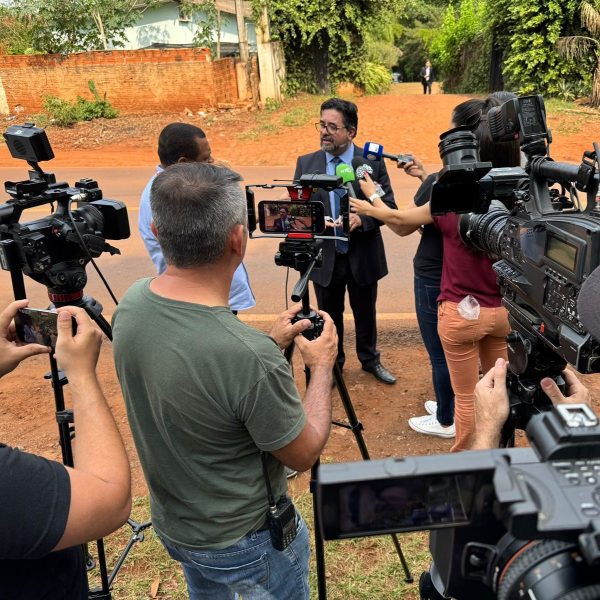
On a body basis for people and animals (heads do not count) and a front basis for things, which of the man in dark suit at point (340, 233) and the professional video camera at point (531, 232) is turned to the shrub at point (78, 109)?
the professional video camera

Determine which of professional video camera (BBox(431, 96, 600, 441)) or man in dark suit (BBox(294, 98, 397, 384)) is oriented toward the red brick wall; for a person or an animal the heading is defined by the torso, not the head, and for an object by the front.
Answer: the professional video camera

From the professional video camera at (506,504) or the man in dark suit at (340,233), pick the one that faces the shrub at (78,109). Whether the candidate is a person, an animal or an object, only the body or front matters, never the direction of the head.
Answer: the professional video camera

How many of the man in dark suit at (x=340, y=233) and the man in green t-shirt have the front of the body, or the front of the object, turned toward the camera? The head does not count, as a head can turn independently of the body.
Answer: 1

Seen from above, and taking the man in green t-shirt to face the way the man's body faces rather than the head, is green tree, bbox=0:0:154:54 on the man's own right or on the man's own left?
on the man's own left

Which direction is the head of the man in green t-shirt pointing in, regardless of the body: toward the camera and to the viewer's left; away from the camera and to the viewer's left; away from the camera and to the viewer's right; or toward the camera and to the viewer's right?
away from the camera and to the viewer's right

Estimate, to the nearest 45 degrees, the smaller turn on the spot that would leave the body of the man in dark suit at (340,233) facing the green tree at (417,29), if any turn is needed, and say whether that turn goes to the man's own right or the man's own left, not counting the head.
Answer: approximately 180°

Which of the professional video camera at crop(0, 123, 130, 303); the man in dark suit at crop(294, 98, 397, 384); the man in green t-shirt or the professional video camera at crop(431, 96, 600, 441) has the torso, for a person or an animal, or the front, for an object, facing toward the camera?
the man in dark suit

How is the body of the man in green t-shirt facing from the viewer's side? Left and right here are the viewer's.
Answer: facing away from the viewer and to the right of the viewer

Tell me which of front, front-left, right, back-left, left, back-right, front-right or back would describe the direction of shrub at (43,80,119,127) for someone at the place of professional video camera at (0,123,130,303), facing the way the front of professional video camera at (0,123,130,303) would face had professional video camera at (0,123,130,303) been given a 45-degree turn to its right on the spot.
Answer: left

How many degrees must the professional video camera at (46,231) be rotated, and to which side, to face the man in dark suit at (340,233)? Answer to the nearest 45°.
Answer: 0° — it already faces them

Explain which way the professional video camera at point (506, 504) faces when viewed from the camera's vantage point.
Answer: facing away from the viewer and to the left of the viewer

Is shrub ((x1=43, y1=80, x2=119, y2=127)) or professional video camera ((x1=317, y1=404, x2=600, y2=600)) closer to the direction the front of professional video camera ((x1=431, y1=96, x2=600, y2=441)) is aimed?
the shrub

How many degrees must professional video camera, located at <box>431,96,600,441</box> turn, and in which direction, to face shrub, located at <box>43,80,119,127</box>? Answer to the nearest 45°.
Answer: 0° — it already faces it

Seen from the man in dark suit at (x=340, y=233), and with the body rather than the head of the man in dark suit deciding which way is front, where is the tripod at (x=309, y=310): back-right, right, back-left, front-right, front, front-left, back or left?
front

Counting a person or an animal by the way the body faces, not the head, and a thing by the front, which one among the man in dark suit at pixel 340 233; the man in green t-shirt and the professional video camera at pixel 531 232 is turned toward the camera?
the man in dark suit
